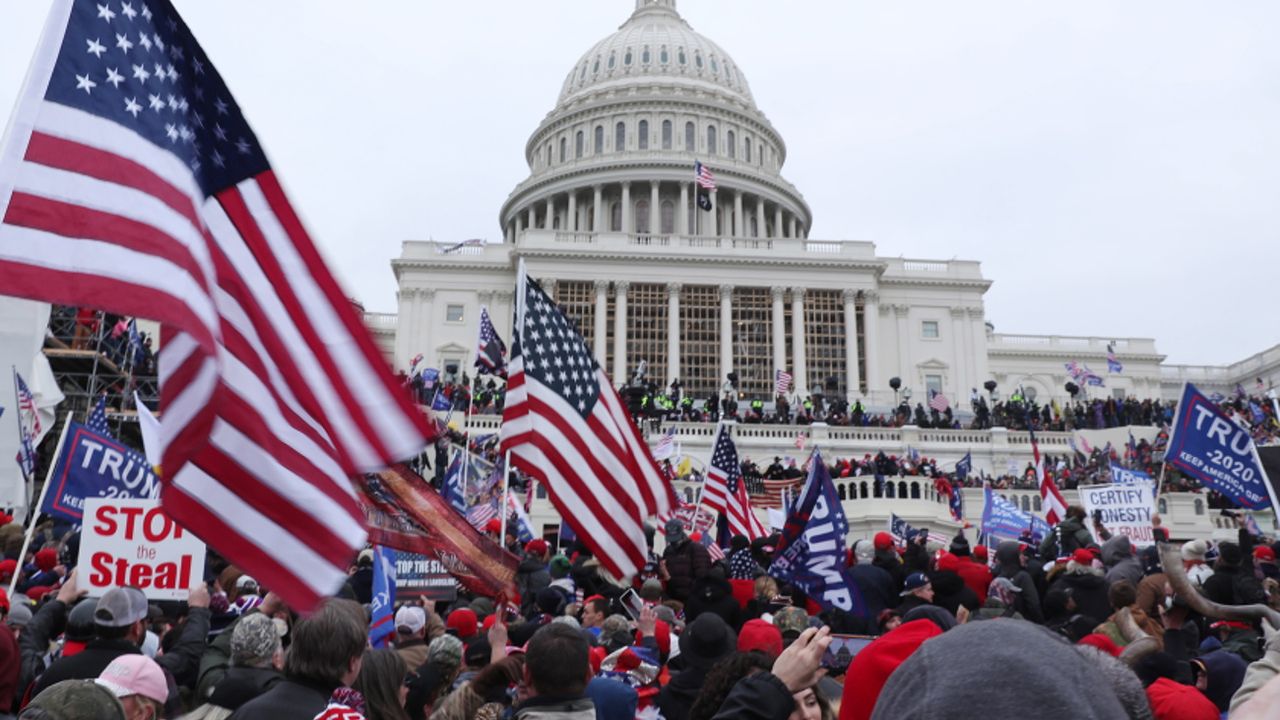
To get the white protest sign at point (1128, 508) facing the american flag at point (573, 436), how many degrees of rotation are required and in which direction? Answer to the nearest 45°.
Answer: approximately 45° to its right

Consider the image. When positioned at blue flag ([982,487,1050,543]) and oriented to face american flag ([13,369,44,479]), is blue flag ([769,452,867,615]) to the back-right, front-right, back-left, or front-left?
front-left

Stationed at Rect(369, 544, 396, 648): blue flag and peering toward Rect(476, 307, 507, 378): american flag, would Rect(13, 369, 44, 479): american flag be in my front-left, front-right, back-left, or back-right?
front-left

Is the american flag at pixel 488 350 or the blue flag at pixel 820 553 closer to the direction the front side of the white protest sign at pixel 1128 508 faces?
the blue flag

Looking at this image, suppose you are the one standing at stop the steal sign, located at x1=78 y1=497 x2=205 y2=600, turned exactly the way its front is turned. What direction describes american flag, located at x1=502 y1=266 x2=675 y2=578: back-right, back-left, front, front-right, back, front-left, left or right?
left

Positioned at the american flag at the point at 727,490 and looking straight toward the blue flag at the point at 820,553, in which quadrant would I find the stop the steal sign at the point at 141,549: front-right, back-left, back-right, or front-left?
front-right

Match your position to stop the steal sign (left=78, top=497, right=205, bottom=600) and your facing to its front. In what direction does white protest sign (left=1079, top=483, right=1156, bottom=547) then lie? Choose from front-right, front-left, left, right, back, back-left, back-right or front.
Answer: left

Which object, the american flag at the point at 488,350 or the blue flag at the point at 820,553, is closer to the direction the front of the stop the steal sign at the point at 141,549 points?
the blue flag

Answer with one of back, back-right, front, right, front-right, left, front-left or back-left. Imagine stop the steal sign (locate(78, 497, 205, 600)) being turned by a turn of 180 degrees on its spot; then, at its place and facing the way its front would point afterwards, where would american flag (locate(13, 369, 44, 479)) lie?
front

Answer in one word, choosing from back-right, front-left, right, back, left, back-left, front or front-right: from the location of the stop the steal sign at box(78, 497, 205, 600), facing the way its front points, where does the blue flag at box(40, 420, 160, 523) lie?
back

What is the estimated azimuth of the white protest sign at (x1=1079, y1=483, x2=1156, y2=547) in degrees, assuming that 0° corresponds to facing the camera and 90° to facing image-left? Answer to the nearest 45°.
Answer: approximately 0°

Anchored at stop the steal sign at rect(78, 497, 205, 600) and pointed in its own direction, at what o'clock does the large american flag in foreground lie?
The large american flag in foreground is roughly at 12 o'clock from the stop the steal sign.

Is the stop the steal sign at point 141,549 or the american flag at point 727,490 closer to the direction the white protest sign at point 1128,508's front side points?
the stop the steal sign

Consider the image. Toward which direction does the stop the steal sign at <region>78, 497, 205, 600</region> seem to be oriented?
toward the camera

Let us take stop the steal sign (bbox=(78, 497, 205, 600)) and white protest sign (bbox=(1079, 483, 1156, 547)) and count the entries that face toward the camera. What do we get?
2

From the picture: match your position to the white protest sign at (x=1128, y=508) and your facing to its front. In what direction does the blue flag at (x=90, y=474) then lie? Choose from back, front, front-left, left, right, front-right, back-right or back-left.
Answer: front-right

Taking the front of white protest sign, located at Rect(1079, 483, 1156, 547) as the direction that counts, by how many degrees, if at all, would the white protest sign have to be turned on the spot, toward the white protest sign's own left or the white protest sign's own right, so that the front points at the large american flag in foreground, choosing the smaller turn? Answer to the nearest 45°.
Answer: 0° — it already faces it
